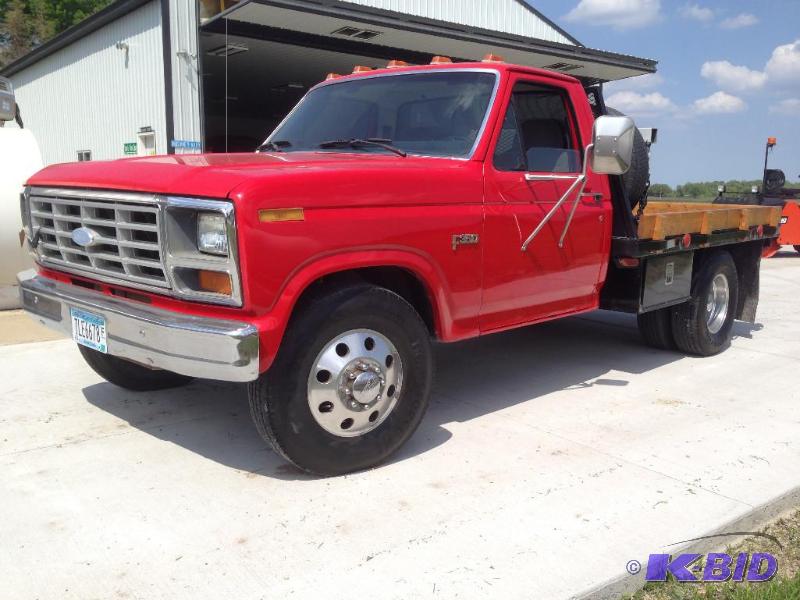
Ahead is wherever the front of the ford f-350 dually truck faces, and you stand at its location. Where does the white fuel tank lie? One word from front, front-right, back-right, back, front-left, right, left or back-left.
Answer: right

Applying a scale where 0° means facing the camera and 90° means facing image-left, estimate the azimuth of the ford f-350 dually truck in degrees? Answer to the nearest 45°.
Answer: approximately 45°
